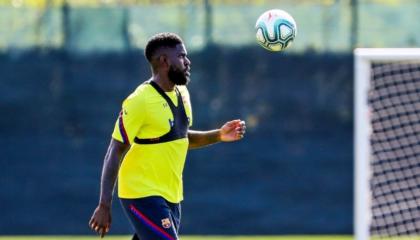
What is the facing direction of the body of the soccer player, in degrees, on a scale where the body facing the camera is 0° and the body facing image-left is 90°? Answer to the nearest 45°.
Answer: approximately 315°

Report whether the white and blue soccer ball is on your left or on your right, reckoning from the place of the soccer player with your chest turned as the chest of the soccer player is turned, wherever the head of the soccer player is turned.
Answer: on your left

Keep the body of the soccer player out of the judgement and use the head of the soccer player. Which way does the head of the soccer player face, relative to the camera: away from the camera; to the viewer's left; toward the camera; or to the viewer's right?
to the viewer's right
